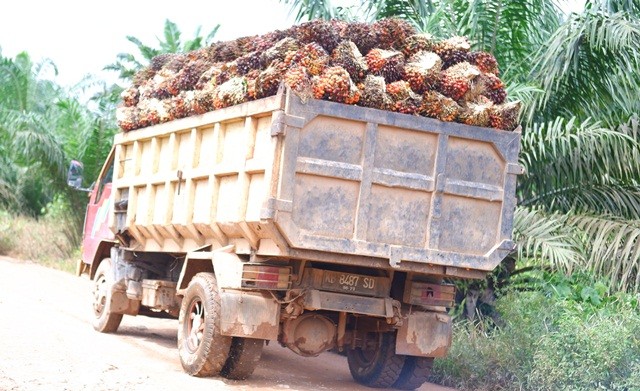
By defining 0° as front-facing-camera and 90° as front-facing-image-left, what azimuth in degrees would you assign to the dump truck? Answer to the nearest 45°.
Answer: approximately 135°
